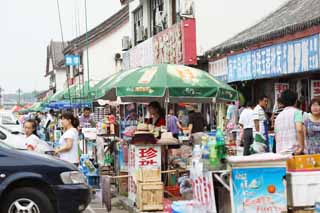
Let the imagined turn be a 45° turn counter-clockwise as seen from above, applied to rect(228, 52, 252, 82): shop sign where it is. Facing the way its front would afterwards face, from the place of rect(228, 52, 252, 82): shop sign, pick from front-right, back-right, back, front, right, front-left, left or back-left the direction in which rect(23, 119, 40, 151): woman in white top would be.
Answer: front-right

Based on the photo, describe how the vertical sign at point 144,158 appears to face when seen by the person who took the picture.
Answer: facing the viewer

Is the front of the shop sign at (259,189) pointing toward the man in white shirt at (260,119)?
no

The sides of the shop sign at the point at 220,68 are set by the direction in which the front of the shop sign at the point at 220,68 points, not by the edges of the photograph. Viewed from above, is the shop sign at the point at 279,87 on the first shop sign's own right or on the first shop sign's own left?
on the first shop sign's own left

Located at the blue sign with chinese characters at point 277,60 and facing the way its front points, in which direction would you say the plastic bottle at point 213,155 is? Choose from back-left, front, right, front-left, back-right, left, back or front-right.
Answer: front-left

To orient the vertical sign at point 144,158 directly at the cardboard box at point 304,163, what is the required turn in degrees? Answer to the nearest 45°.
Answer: approximately 45° to its left

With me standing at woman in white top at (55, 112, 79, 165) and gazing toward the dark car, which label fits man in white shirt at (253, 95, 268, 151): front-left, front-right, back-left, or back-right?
back-left

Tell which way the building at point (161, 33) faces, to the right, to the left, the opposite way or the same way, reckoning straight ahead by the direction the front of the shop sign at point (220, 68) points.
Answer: the same way

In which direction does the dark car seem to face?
to the viewer's right

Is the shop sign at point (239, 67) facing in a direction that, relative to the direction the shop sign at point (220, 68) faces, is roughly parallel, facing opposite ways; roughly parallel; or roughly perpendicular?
roughly parallel

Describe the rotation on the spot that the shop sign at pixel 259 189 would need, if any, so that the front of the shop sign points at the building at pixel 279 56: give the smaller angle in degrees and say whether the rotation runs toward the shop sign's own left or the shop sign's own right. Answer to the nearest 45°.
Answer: approximately 180°
